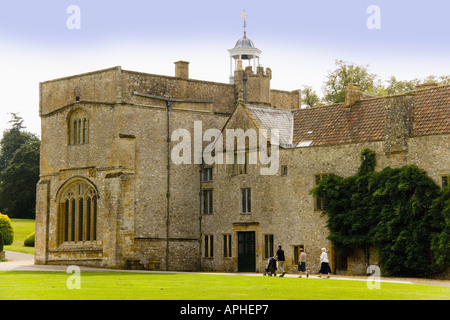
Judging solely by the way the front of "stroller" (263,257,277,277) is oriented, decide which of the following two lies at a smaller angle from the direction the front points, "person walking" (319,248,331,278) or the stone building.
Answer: the stone building
